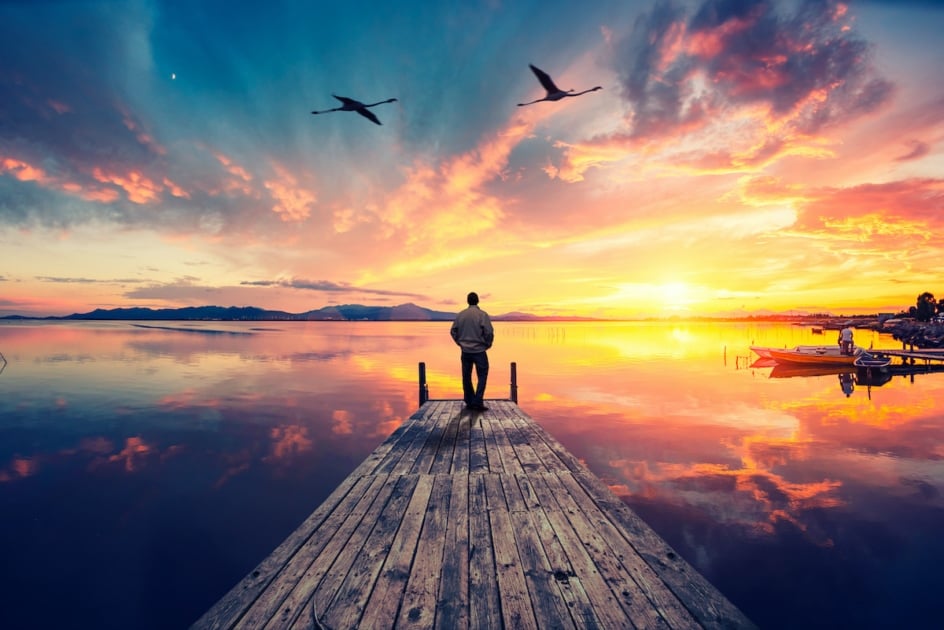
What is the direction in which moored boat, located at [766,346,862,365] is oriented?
to the viewer's left

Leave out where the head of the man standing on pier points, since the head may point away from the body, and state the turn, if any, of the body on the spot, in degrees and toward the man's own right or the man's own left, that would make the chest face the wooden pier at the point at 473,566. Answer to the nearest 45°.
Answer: approximately 180°

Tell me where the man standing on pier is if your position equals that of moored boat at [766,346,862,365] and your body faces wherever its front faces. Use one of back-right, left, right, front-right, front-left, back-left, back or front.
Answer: left

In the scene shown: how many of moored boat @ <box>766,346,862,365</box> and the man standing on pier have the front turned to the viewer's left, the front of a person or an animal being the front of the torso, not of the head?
1

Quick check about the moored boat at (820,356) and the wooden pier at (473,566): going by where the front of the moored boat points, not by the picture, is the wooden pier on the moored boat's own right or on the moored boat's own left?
on the moored boat's own left

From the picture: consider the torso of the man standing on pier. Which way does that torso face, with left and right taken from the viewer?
facing away from the viewer

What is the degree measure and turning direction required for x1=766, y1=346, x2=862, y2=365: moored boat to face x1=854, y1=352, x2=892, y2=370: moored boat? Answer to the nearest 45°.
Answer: approximately 180°

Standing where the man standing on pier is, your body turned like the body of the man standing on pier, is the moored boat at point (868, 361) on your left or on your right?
on your right

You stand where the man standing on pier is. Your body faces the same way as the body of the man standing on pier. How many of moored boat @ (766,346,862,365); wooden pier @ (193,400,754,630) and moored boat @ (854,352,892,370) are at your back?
1

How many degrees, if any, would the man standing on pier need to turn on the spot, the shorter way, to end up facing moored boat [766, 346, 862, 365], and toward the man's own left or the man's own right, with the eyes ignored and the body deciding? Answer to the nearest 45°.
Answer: approximately 45° to the man's own right
